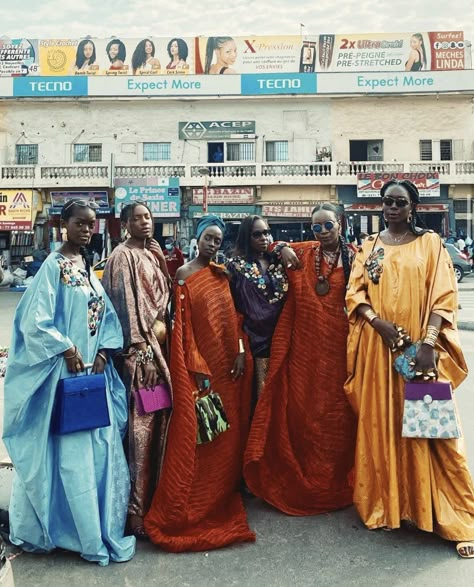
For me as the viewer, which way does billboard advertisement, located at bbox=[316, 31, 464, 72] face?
facing the viewer

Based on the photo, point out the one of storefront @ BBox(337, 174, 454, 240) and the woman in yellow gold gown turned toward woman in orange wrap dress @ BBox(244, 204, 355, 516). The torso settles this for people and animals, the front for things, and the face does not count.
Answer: the storefront

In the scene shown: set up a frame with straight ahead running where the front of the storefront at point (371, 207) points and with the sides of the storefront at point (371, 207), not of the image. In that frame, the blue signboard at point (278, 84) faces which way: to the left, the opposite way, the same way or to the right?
the same way

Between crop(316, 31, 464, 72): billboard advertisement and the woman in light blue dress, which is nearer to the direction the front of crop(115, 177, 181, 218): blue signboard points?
the woman in light blue dress

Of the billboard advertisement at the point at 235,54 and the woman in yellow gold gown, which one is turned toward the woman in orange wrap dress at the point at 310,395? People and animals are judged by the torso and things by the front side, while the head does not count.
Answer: the billboard advertisement

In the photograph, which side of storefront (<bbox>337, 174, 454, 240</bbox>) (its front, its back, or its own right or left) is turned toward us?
front

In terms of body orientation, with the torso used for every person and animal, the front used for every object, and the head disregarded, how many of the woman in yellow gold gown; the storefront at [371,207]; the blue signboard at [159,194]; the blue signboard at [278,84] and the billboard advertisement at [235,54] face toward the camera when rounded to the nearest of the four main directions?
5

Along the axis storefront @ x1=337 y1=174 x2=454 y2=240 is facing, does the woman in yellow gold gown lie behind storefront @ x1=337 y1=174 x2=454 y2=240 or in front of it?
in front

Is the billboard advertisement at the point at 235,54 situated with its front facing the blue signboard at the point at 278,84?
no

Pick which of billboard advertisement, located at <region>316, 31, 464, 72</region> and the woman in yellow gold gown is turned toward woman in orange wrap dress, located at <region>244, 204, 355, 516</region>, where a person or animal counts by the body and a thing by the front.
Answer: the billboard advertisement

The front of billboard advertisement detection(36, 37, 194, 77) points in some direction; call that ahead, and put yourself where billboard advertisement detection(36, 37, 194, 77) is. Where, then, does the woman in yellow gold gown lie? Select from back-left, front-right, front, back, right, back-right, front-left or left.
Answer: front

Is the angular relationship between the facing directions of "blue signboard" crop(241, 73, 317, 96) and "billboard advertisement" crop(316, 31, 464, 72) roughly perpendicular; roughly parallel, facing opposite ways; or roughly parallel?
roughly parallel

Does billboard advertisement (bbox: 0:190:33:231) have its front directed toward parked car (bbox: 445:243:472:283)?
no

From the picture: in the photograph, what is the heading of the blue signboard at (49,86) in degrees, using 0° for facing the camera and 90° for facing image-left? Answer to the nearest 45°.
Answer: approximately 0°

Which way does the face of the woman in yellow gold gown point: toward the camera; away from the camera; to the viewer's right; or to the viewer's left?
toward the camera

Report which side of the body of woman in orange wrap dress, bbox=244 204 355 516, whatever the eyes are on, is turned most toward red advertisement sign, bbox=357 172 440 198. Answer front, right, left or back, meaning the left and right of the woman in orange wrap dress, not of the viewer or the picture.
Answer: back

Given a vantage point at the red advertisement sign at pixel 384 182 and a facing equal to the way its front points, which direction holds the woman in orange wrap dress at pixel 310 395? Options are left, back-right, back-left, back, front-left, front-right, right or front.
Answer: front

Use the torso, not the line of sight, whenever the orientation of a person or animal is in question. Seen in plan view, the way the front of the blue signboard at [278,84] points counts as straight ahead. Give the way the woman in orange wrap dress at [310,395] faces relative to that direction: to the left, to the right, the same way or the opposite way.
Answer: the same way

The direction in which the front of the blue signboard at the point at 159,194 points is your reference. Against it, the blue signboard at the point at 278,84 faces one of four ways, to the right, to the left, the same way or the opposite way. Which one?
the same way

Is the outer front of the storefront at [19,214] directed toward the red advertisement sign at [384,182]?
no

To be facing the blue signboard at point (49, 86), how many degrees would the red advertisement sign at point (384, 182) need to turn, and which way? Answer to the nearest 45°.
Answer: approximately 90° to its right
